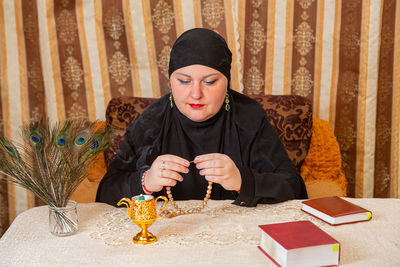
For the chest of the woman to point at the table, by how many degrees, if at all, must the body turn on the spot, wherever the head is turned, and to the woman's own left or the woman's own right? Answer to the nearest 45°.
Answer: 0° — they already face it

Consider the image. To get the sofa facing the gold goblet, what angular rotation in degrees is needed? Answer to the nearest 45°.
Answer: approximately 45° to its right

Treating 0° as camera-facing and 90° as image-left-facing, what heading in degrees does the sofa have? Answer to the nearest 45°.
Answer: approximately 0°

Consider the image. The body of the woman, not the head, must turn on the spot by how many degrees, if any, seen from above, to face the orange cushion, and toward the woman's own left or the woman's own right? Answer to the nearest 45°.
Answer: approximately 135° to the woman's own left

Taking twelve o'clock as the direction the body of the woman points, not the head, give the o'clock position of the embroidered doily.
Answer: The embroidered doily is roughly at 12 o'clock from the woman.
